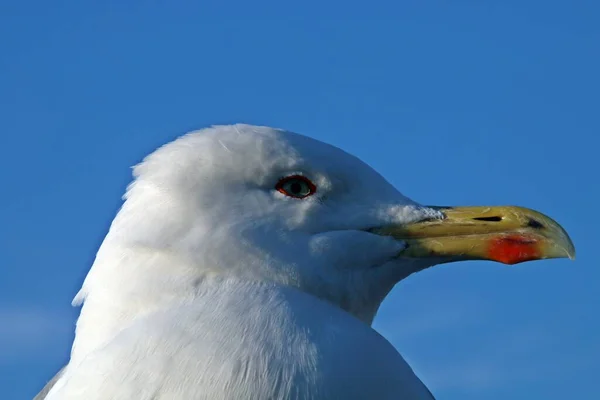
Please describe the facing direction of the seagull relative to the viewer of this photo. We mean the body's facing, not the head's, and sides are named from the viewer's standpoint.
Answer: facing to the right of the viewer
